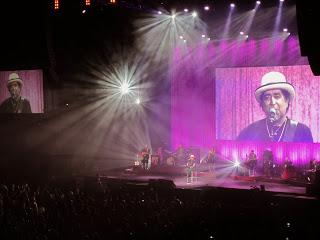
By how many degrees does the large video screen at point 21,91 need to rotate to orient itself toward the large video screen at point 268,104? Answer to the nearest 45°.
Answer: approximately 45° to its left

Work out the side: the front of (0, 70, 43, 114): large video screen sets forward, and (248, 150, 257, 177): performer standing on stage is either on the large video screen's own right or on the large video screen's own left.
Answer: on the large video screen's own left

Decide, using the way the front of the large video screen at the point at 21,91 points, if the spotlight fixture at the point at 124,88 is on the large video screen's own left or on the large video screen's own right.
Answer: on the large video screen's own left

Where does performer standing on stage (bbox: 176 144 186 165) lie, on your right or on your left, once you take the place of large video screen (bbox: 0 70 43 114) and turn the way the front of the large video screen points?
on your left

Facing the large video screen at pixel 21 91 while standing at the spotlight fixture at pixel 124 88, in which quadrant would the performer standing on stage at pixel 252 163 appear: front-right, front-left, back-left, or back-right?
back-left

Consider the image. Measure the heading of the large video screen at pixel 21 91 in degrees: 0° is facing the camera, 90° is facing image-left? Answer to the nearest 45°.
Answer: approximately 0°
